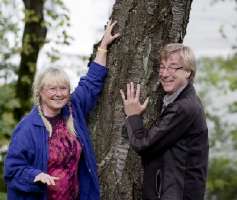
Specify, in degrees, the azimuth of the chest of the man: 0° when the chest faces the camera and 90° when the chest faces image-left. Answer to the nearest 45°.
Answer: approximately 90°

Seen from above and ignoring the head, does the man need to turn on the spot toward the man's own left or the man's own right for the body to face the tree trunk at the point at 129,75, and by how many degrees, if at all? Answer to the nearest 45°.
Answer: approximately 45° to the man's own right

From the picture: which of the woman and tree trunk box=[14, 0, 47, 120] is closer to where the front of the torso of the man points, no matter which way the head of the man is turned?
the woman

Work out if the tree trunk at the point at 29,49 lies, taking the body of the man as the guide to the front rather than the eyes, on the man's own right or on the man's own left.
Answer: on the man's own right

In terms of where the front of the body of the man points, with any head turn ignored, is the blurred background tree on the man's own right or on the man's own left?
on the man's own right
